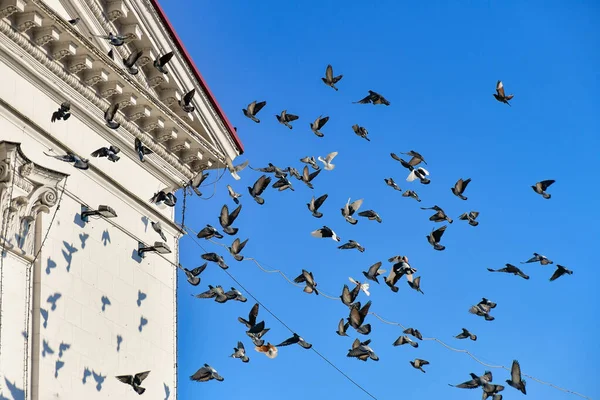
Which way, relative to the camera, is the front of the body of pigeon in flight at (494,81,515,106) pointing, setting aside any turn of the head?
to the viewer's left
